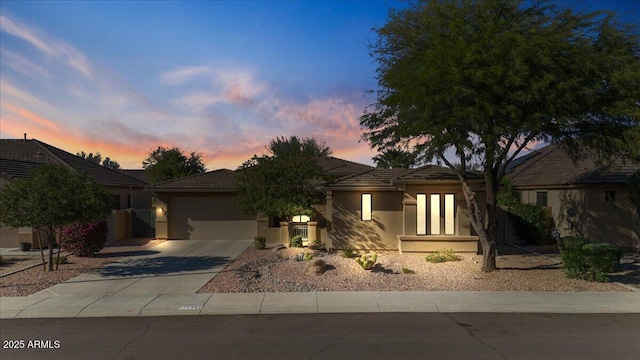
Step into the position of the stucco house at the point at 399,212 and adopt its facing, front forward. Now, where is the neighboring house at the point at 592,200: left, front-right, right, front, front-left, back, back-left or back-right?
left

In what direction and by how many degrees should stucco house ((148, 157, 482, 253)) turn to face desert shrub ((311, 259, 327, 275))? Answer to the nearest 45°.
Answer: approximately 45° to its right

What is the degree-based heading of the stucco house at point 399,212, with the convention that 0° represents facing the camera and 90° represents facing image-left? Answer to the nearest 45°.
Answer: approximately 0°

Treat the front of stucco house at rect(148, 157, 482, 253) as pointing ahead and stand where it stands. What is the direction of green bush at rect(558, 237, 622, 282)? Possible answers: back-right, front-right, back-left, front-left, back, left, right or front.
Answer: front-left

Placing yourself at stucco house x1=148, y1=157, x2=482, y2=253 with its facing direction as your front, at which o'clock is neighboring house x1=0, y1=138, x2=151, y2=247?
The neighboring house is roughly at 4 o'clock from the stucco house.

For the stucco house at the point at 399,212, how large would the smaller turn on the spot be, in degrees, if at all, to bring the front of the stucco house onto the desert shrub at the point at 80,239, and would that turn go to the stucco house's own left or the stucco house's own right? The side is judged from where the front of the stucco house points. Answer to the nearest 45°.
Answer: approximately 90° to the stucco house's own right

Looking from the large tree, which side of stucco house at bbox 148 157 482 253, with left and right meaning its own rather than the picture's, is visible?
front

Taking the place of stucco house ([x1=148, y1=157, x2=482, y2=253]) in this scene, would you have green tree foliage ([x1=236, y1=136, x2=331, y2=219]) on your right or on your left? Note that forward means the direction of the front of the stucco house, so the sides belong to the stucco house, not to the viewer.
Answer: on your right

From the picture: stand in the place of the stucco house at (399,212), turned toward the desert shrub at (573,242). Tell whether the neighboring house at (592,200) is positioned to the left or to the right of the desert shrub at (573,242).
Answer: left

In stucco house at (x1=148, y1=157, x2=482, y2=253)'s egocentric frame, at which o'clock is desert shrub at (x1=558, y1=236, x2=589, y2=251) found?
The desert shrub is roughly at 10 o'clock from the stucco house.

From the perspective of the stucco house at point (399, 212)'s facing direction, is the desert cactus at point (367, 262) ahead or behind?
ahead
